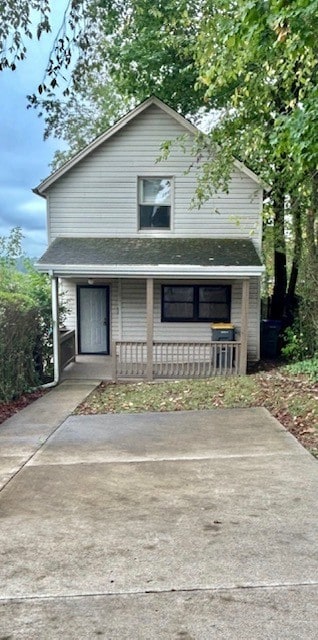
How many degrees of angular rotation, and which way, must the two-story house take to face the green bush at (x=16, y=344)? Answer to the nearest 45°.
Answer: approximately 45° to its right

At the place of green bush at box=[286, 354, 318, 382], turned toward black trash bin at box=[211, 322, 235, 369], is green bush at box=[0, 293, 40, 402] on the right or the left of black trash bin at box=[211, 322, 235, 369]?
left

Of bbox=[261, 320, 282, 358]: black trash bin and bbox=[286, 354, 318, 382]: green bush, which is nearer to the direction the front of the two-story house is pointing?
the green bush

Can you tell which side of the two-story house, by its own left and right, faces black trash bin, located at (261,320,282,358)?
left

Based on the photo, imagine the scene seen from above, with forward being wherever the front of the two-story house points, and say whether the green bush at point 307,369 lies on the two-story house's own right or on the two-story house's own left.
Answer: on the two-story house's own left

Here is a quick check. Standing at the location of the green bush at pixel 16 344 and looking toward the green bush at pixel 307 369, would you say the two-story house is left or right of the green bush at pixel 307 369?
left

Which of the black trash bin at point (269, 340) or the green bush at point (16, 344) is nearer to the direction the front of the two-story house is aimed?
the green bush

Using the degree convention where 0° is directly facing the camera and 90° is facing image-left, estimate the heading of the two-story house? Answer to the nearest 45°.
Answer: approximately 0°
